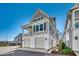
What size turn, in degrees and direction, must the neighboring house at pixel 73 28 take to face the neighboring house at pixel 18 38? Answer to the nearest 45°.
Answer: approximately 45° to its right

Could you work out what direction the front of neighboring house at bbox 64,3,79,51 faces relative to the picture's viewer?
facing the viewer and to the left of the viewer
